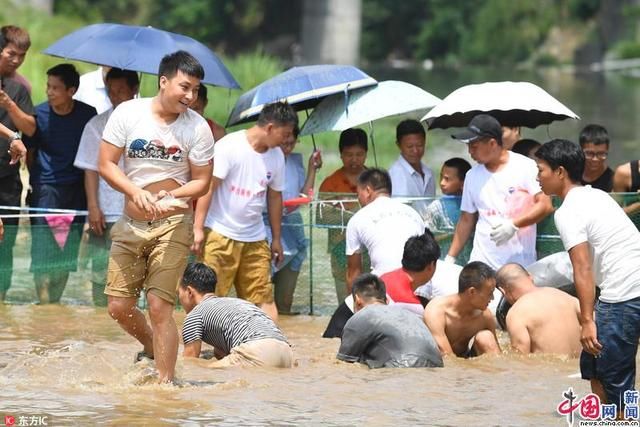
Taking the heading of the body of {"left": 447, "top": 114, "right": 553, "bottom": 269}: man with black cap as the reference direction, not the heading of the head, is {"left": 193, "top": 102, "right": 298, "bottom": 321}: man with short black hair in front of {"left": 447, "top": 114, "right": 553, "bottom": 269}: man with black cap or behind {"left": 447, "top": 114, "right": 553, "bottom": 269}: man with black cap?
in front

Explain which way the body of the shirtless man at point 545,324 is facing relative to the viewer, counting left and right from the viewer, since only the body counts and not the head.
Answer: facing away from the viewer and to the left of the viewer

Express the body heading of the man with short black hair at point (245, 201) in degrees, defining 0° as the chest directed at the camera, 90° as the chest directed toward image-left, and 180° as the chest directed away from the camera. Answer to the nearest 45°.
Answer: approximately 315°

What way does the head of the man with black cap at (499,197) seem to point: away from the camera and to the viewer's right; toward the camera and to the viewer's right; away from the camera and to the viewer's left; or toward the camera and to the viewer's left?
toward the camera and to the viewer's left

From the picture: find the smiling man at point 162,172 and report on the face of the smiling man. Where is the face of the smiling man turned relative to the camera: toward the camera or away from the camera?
toward the camera

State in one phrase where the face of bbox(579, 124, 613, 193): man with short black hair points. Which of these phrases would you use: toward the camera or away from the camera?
toward the camera

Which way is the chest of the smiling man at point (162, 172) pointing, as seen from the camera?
toward the camera

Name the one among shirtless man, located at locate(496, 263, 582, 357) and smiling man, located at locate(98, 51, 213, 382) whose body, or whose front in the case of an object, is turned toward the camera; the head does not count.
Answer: the smiling man

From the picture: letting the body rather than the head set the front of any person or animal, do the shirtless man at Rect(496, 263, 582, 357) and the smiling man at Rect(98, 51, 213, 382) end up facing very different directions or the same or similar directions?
very different directions
